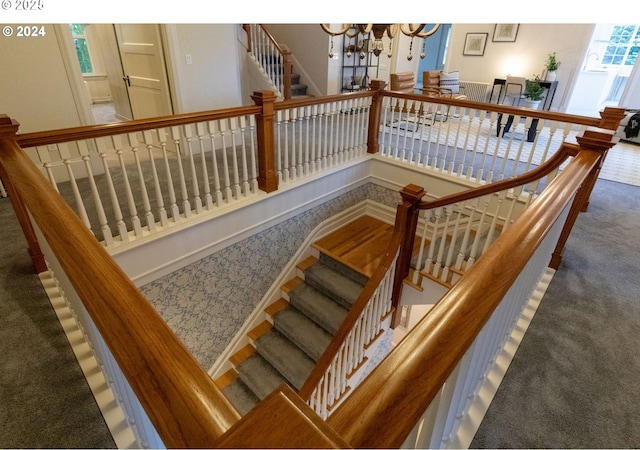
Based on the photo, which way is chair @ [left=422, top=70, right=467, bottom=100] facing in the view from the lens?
facing the viewer and to the right of the viewer

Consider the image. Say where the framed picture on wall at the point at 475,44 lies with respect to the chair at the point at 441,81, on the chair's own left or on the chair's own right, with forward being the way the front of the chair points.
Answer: on the chair's own left

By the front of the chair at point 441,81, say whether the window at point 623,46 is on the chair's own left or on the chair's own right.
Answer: on the chair's own left

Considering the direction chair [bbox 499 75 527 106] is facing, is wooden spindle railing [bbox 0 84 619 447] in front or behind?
behind

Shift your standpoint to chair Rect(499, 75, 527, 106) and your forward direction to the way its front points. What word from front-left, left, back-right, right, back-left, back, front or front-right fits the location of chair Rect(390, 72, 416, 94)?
back-left

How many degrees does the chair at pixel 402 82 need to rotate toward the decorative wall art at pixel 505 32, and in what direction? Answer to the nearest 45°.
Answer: approximately 90° to its left

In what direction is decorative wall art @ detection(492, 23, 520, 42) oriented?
toward the camera

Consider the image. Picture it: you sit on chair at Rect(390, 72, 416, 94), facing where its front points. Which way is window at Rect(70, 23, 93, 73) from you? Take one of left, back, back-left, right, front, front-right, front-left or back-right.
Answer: back-right

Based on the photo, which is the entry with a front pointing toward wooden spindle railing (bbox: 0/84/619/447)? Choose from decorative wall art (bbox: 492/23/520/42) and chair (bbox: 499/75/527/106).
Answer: the decorative wall art

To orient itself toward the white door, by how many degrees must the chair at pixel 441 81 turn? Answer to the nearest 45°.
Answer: approximately 90° to its right

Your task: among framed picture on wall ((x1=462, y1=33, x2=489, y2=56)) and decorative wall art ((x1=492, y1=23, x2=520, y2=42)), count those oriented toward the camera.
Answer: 2
